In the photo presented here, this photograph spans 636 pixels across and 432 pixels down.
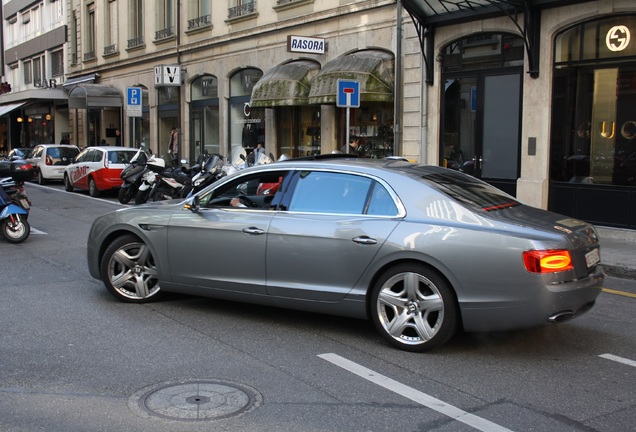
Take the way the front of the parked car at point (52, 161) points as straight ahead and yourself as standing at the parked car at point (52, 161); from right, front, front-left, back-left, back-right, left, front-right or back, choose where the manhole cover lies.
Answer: back-left

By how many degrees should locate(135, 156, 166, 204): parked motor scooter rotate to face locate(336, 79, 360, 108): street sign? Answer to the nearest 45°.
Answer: approximately 90° to its left

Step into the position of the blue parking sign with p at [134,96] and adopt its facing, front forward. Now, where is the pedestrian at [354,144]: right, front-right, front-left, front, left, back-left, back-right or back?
front-left

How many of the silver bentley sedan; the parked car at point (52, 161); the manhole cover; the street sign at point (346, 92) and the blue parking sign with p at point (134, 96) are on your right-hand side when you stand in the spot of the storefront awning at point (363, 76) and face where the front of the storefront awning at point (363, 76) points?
2

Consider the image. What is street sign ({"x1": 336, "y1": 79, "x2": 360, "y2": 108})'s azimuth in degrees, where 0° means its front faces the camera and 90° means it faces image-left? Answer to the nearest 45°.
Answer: approximately 0°

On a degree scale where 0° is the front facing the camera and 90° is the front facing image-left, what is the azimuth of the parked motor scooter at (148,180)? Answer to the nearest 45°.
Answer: approximately 45°

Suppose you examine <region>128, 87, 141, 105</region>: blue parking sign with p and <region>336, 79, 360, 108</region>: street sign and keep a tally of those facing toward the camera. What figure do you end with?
2

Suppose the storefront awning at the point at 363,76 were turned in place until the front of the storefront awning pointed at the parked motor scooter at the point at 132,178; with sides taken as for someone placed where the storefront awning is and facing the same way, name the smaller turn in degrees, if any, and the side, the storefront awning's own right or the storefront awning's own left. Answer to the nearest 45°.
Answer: approximately 45° to the storefront awning's own right

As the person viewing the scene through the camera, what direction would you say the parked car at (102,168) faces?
facing away from the viewer and to the left of the viewer

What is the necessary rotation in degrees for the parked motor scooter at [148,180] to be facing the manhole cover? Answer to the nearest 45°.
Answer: approximately 45° to its left

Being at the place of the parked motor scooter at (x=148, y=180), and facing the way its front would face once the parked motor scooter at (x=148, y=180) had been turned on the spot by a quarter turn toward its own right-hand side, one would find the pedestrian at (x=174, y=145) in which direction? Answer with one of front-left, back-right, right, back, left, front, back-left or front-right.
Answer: front-right

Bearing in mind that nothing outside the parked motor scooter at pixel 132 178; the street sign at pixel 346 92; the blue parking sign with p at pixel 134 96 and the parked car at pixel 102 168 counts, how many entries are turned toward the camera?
2

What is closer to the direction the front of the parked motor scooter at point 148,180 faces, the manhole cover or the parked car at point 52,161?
the manhole cover
